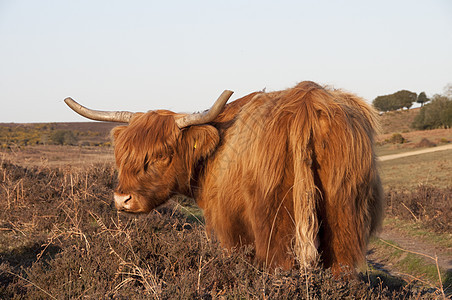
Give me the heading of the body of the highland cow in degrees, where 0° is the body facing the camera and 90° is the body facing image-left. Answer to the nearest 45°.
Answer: approximately 135°
